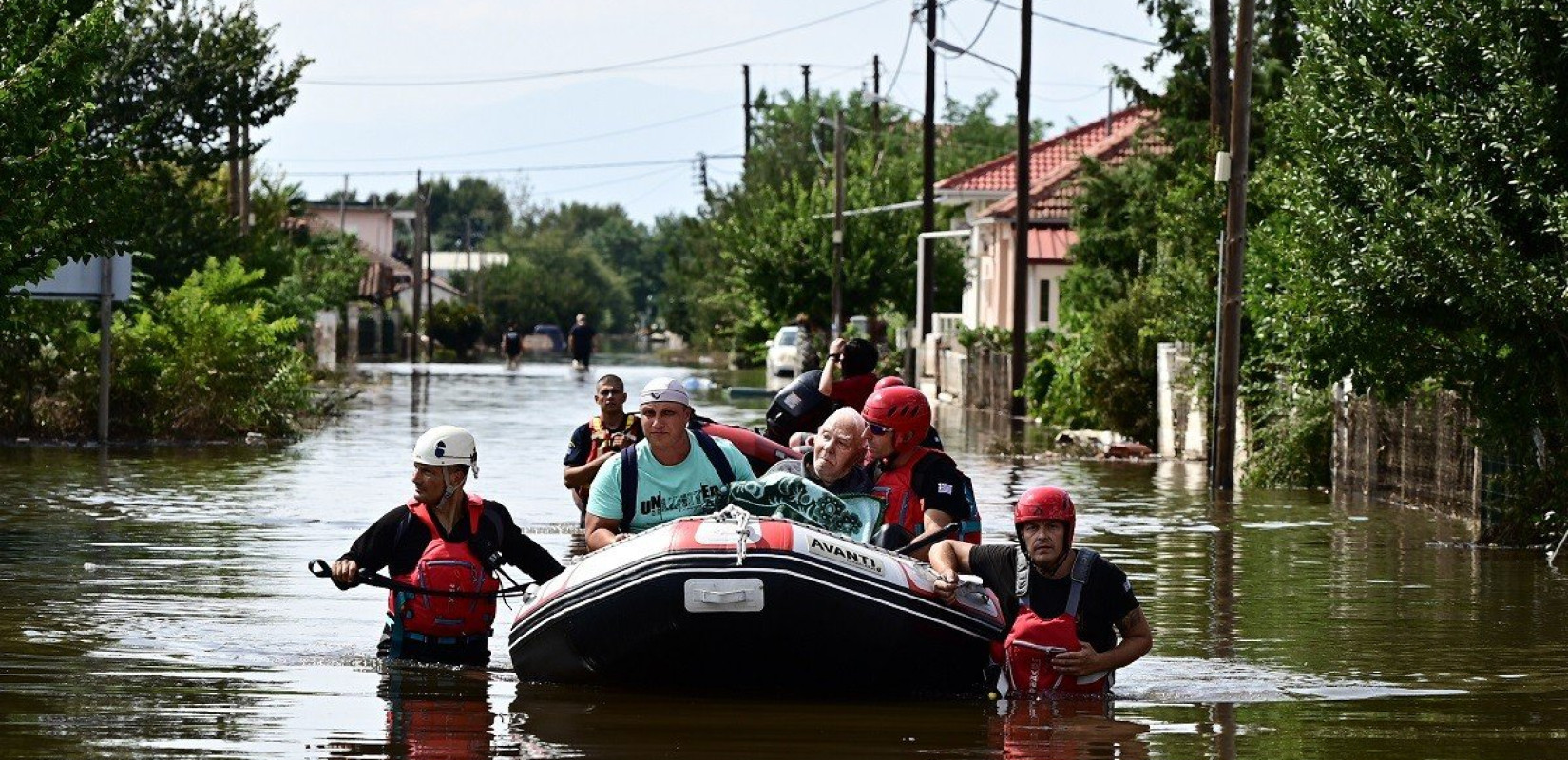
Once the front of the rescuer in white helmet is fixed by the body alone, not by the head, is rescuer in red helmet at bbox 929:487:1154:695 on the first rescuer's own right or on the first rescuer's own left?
on the first rescuer's own left

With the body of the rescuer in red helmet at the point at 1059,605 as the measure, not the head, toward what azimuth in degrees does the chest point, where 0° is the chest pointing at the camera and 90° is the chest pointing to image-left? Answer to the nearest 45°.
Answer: approximately 0°

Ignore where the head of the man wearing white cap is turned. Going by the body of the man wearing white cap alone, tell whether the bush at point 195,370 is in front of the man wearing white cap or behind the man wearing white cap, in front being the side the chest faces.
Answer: behind

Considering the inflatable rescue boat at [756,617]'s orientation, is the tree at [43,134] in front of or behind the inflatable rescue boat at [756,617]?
behind

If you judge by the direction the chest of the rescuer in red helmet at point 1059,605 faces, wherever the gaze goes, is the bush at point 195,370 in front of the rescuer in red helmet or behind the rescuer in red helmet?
behind

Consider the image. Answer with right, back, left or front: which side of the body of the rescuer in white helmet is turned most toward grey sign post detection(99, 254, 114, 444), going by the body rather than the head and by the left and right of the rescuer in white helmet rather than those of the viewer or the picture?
back

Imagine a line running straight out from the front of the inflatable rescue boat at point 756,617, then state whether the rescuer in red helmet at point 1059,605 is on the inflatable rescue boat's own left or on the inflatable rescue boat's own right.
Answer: on the inflatable rescue boat's own left

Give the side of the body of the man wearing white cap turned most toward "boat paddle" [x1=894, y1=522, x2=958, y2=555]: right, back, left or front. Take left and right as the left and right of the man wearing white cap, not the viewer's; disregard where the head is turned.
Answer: left

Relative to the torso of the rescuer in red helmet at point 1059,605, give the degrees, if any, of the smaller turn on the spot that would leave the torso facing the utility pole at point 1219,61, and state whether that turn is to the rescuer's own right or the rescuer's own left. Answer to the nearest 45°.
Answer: approximately 180°

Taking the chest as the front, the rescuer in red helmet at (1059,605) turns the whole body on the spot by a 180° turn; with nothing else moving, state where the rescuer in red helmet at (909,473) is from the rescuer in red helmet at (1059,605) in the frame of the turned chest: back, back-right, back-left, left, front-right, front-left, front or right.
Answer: front-left

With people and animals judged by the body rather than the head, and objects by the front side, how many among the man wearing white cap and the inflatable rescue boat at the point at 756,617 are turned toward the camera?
2
